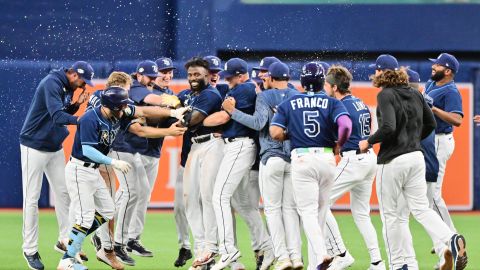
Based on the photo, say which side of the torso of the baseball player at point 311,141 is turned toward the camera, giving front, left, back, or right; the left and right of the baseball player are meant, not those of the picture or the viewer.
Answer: back

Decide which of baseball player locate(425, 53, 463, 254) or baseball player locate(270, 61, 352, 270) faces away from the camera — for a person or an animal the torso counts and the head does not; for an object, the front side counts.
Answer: baseball player locate(270, 61, 352, 270)

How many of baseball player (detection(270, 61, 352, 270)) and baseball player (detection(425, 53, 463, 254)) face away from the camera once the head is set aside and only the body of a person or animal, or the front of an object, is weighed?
1

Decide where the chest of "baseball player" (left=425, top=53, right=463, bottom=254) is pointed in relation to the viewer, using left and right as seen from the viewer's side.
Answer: facing to the left of the viewer

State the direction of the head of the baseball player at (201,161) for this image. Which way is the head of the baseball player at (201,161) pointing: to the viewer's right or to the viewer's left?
to the viewer's left

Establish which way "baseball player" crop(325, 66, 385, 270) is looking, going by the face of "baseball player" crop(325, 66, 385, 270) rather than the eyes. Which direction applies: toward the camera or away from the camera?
away from the camera

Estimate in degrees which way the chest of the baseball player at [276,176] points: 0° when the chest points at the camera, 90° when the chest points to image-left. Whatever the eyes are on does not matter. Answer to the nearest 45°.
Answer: approximately 135°

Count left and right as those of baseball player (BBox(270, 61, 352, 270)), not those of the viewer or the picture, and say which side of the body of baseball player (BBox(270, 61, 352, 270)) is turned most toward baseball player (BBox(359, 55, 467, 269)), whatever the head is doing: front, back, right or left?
right

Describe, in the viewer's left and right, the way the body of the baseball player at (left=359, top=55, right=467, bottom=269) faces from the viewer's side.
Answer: facing away from the viewer and to the left of the viewer

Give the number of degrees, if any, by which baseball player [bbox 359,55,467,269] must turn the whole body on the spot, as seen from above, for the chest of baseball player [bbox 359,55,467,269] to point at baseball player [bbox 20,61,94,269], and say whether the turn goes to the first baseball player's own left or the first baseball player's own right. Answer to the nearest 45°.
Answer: approximately 45° to the first baseball player's own left

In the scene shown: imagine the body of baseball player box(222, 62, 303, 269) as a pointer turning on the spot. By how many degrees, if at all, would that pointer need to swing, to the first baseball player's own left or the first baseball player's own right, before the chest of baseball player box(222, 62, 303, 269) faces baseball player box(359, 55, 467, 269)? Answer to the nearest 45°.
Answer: approximately 135° to the first baseball player's own right

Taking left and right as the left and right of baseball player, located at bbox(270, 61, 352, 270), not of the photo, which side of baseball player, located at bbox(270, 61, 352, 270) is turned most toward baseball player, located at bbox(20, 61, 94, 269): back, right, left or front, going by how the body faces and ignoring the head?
left
